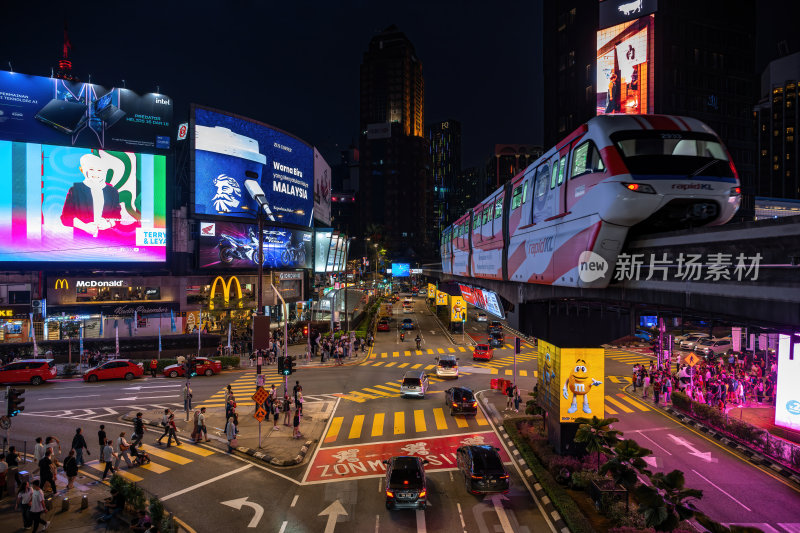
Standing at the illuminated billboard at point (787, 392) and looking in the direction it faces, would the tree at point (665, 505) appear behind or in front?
in front

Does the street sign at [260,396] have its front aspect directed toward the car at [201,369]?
no

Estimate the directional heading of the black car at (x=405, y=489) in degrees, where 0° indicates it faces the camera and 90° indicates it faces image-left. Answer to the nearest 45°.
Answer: approximately 180°

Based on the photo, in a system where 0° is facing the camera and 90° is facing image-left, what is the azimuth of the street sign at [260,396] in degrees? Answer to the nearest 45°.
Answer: approximately 0°

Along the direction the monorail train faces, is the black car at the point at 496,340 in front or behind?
behind

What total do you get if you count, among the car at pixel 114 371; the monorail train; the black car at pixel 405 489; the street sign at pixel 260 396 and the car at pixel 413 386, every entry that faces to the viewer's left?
1

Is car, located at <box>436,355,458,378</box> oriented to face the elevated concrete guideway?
no

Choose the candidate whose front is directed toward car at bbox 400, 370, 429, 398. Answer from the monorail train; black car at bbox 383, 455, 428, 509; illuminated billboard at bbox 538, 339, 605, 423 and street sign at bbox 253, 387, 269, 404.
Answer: the black car

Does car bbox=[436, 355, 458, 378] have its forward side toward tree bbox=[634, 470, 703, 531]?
no

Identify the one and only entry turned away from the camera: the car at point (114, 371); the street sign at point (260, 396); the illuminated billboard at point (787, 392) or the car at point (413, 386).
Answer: the car at point (413, 386)

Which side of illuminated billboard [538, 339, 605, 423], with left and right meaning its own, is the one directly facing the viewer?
front
